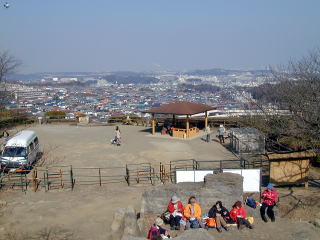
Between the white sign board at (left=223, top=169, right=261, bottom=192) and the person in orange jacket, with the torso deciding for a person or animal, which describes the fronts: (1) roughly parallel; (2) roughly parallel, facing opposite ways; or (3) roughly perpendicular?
roughly parallel

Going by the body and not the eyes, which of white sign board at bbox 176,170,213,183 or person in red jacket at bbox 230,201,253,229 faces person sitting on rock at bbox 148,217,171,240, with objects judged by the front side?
the white sign board

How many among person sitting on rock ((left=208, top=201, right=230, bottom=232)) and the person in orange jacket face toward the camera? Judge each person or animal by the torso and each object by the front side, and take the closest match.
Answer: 2

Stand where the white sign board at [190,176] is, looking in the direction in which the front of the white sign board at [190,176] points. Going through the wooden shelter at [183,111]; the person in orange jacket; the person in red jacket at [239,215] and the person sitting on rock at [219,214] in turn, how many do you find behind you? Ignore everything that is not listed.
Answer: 1

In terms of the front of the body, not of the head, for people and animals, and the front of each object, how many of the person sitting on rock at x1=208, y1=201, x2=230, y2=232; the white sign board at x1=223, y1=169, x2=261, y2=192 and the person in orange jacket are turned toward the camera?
3

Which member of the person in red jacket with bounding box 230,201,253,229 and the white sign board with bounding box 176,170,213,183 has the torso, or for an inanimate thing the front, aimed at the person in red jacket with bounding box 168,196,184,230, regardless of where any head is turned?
the white sign board

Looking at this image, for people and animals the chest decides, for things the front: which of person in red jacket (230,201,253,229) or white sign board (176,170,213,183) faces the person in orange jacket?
the white sign board

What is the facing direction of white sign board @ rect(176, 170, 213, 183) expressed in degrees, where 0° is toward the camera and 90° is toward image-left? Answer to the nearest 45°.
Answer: approximately 0°

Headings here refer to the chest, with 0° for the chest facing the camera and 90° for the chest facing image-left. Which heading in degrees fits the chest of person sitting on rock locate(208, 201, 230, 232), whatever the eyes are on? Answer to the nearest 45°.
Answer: approximately 0°

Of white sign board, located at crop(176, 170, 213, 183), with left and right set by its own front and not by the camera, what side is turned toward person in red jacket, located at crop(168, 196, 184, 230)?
front

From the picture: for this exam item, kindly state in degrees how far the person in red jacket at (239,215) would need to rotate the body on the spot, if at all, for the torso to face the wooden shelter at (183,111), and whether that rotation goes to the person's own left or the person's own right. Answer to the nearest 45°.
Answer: approximately 135° to the person's own left

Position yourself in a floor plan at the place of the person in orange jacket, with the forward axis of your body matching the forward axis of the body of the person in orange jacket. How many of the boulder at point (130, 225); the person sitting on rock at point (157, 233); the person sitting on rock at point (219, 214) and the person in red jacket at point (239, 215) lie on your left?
2

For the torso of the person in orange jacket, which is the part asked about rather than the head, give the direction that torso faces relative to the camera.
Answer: toward the camera

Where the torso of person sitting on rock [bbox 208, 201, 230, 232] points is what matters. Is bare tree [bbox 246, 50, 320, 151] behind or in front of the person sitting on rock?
behind

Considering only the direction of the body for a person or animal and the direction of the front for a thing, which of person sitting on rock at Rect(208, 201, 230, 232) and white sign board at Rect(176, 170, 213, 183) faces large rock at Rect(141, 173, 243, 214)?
the white sign board

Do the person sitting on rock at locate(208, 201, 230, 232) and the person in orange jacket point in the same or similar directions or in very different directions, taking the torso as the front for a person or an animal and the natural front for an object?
same or similar directions

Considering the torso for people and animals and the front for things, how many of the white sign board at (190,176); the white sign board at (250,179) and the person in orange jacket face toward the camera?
3
